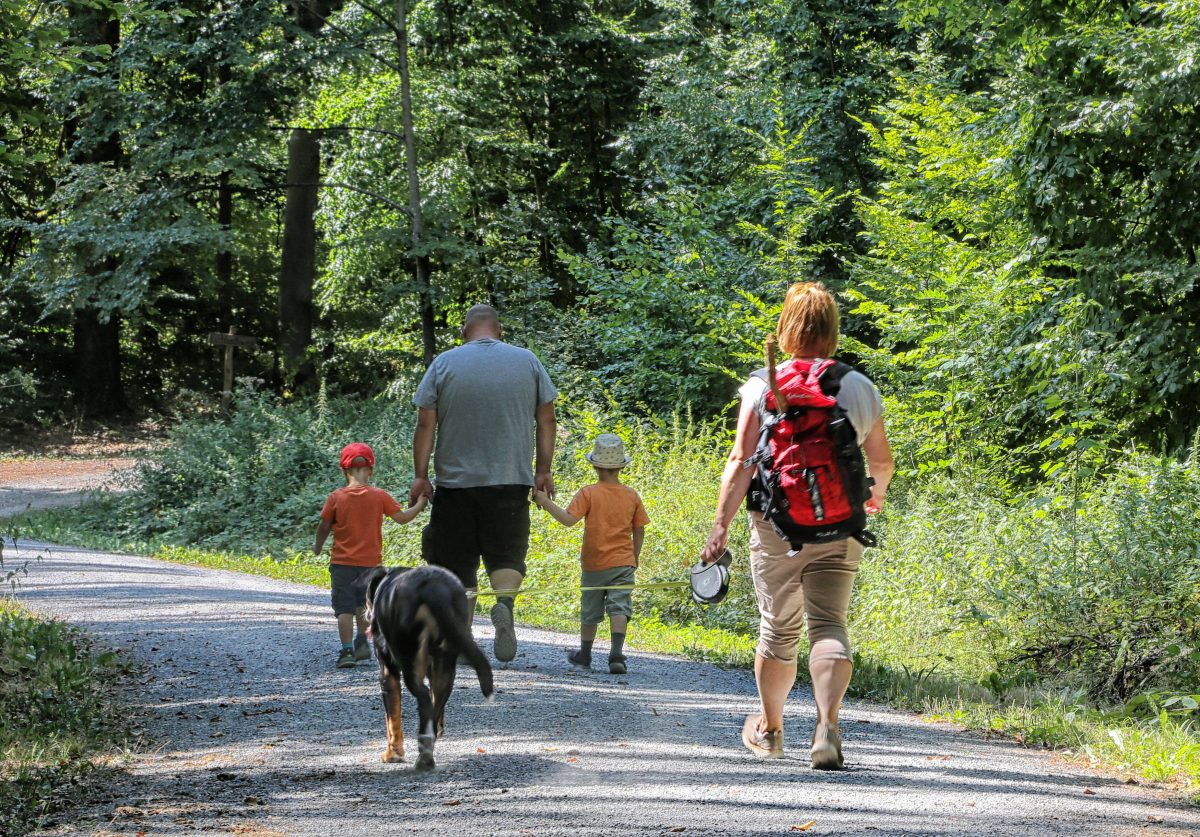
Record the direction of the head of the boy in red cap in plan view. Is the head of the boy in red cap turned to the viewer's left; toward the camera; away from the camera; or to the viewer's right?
away from the camera

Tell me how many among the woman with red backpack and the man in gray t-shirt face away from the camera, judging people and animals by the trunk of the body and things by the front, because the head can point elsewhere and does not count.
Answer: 2

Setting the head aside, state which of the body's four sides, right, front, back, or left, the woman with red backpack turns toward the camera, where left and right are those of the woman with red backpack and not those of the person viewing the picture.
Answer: back

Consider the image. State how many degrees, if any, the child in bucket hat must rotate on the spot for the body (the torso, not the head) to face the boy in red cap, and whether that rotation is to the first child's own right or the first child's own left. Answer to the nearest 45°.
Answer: approximately 90° to the first child's own left

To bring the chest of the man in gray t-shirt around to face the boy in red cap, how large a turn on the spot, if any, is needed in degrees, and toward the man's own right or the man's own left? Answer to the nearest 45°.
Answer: approximately 45° to the man's own left

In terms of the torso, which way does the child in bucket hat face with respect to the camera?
away from the camera

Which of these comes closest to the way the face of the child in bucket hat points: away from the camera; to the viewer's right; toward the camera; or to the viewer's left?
away from the camera

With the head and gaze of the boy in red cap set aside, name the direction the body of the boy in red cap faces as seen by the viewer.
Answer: away from the camera

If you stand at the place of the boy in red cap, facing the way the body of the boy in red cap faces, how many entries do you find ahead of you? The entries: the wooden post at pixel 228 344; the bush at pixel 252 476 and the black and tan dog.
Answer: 2

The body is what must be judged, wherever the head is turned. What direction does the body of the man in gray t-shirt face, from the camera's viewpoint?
away from the camera

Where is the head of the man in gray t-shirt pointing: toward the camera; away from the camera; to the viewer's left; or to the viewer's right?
away from the camera

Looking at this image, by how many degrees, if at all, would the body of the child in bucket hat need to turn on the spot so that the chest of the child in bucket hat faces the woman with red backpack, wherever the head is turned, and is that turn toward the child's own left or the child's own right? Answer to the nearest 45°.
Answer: approximately 180°

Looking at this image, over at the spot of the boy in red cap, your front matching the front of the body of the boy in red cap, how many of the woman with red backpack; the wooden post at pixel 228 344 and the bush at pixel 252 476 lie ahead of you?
2

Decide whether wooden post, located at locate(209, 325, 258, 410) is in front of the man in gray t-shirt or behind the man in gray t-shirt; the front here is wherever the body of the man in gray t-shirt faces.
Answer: in front
